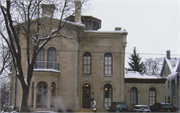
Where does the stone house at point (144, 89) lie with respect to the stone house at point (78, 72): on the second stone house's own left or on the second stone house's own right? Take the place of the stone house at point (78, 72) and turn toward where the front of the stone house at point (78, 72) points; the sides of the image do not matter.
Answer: on the second stone house's own left

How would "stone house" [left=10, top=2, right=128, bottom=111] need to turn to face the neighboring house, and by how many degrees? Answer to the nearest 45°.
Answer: approximately 135° to its left

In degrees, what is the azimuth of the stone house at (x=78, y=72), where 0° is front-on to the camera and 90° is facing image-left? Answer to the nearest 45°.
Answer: approximately 0°

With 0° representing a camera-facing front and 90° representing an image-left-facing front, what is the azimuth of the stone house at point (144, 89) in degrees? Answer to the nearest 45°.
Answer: approximately 0°
